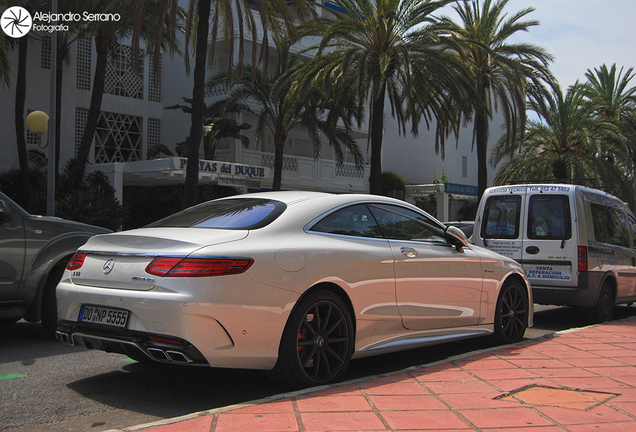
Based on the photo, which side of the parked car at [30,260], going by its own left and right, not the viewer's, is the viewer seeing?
right

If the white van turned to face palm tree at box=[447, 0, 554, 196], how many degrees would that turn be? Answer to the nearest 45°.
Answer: approximately 45° to its left

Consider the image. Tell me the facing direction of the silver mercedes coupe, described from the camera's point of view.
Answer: facing away from the viewer and to the right of the viewer

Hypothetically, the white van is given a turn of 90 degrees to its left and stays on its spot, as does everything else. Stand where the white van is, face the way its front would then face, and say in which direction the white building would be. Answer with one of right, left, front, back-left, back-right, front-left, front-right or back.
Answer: front

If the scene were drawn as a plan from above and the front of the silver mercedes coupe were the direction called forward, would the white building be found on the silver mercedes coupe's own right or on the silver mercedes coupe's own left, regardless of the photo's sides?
on the silver mercedes coupe's own left

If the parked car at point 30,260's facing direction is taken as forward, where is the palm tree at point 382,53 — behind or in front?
in front

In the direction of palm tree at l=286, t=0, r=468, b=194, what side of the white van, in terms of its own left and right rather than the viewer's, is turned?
left

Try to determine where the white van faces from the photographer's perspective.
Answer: facing away from the viewer and to the right of the viewer

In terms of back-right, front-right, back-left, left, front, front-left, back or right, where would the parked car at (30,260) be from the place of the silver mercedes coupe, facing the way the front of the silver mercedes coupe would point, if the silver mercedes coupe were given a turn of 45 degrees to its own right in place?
back-left

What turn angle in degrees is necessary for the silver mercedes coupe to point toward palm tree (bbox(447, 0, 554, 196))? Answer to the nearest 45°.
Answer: approximately 45° to its left

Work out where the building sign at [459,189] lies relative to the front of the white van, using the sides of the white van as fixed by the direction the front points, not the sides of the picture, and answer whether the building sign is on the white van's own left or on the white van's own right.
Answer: on the white van's own left

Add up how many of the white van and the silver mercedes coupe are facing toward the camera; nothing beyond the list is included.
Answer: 0

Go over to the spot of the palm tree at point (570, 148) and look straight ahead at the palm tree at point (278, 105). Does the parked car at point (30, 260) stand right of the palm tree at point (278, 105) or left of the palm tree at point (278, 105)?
left

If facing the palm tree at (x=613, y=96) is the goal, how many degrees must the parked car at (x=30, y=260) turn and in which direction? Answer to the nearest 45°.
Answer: approximately 45° to its left
